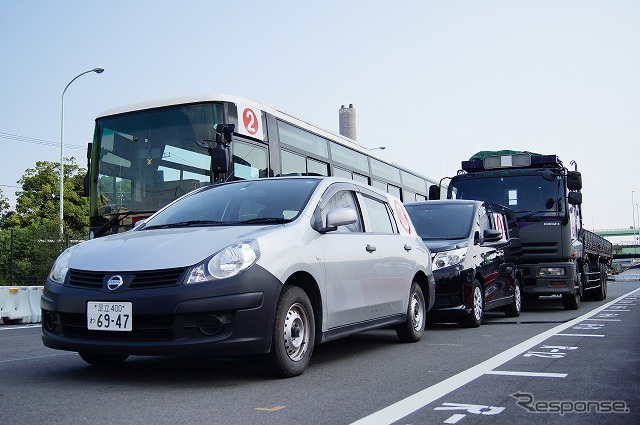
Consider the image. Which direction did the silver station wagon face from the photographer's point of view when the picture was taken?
facing the viewer and to the left of the viewer

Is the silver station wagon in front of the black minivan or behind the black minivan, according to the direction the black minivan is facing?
in front

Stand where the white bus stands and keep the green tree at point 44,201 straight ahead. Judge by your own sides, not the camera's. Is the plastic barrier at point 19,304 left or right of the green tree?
left

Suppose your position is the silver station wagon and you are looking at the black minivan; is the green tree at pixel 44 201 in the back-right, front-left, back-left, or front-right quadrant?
front-left

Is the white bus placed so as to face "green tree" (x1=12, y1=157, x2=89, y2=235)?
no

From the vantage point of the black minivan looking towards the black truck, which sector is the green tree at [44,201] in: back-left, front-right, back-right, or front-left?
front-left

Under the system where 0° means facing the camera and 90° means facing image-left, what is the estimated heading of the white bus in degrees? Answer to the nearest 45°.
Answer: approximately 45°

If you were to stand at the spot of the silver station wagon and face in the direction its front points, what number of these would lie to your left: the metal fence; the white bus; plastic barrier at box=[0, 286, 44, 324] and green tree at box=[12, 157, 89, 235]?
0

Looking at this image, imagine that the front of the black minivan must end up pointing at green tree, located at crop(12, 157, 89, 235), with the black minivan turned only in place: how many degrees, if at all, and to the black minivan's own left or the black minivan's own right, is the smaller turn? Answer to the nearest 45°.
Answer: approximately 90° to the black minivan's own right

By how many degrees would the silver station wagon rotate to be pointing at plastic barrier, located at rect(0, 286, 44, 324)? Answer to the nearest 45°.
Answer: approximately 90° to its right

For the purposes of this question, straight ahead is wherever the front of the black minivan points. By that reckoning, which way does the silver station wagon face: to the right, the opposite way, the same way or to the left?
the same way

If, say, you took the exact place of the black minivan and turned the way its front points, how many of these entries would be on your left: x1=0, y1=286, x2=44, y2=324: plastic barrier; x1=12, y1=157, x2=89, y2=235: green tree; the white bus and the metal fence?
0

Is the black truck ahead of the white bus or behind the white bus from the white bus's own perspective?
behind

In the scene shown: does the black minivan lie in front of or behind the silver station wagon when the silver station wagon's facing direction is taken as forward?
behind

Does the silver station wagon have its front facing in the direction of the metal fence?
no

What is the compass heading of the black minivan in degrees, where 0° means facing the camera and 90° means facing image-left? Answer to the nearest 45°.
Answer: approximately 45°

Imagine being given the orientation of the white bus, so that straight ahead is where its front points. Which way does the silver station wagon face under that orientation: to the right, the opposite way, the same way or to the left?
the same way

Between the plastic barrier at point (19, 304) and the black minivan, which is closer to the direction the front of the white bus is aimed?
the plastic barrier

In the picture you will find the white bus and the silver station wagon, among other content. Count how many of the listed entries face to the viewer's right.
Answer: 0

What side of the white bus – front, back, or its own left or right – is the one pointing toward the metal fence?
right
